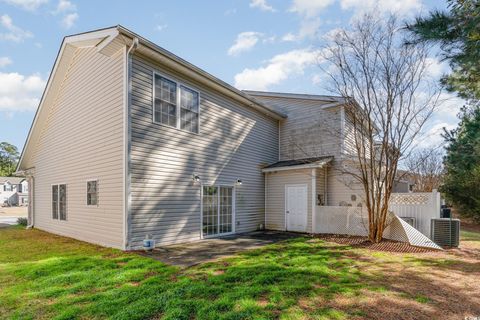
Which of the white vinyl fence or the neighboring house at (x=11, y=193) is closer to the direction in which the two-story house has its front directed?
the neighboring house

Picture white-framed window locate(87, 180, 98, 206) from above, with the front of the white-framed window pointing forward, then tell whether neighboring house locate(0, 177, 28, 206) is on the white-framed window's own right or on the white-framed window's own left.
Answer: on the white-framed window's own right

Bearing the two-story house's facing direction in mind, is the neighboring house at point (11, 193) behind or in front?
in front

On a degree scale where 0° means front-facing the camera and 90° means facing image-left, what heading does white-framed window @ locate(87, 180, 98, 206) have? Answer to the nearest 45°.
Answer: approximately 45°

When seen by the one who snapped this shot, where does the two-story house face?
facing away from the viewer and to the left of the viewer

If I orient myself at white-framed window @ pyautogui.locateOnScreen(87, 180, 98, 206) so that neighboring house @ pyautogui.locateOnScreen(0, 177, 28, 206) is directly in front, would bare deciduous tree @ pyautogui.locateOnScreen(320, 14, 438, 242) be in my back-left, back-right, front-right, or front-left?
back-right
